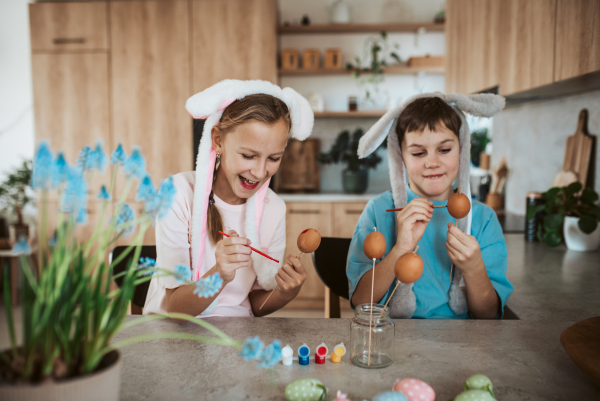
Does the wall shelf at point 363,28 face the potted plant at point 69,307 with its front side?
yes

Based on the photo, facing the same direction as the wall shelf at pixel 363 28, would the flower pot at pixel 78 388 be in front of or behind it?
in front

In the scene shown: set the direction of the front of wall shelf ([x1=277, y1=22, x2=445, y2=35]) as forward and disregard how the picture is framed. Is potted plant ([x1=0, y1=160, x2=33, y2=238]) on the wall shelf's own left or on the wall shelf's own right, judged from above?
on the wall shelf's own right

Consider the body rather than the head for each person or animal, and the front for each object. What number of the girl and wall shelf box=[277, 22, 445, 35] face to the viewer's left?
0

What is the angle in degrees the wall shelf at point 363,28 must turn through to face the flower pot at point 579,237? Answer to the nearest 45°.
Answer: approximately 45° to its left

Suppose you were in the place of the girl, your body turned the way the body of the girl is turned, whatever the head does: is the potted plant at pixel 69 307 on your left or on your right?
on your right

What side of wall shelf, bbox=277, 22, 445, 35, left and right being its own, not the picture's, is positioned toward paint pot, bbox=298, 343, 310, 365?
front

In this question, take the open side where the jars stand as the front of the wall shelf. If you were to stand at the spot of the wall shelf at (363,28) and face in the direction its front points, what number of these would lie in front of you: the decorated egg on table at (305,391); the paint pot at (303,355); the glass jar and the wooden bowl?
4

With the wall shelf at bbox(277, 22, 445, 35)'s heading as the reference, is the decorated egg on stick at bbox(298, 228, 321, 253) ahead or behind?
ahead

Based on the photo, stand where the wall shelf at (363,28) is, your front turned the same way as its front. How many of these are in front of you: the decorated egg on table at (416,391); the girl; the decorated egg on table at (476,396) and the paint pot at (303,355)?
4
